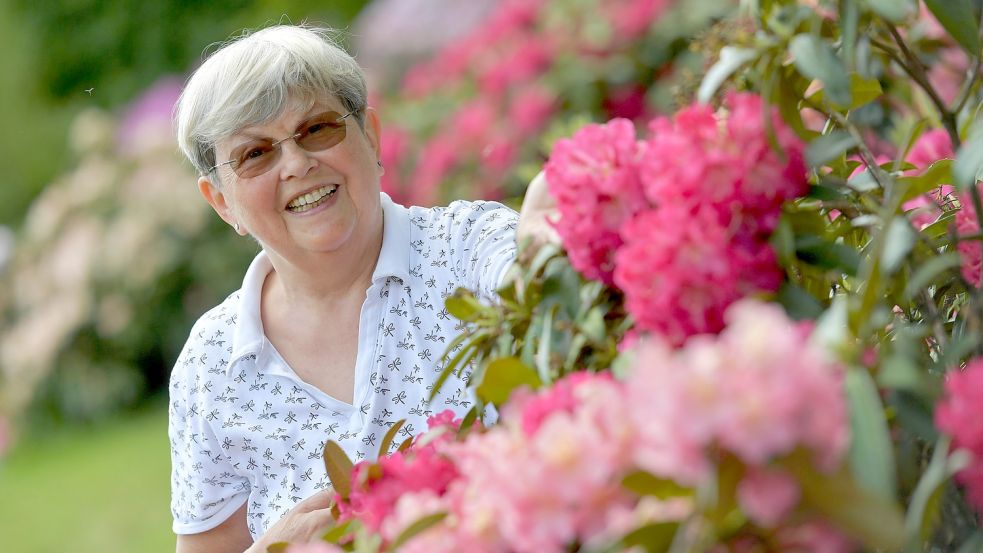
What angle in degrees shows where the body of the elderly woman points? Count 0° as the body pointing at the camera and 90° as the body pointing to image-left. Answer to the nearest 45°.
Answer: approximately 0°

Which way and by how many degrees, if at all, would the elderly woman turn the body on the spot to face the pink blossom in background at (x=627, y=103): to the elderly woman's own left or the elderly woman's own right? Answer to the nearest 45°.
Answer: approximately 135° to the elderly woman's own left

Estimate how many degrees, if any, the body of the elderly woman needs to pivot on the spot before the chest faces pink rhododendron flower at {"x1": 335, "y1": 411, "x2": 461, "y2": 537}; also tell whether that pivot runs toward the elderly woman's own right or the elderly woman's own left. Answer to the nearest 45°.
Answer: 0° — they already face it

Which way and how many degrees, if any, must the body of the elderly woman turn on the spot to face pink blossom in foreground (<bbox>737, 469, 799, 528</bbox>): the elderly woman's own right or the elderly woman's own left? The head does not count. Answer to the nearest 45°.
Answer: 0° — they already face it

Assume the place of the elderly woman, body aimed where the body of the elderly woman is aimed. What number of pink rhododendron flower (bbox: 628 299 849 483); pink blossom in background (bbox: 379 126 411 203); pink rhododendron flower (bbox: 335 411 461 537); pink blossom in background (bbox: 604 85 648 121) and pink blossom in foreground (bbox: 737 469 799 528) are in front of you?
3

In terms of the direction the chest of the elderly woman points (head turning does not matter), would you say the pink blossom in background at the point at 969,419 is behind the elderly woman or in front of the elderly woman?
in front

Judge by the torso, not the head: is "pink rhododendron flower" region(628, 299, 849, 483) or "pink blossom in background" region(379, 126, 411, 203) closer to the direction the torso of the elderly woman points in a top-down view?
the pink rhododendron flower

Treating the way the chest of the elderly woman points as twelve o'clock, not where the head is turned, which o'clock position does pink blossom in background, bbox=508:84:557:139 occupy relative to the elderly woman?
The pink blossom in background is roughly at 7 o'clock from the elderly woman.

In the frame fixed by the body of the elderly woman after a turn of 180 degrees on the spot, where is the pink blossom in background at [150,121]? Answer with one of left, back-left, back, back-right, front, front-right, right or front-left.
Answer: front

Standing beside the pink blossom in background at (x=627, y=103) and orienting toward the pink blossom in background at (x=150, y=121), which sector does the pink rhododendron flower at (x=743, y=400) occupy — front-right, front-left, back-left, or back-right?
back-left

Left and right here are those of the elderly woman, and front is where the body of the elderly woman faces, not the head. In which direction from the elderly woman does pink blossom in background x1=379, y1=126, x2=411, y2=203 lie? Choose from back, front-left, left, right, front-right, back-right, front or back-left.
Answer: back

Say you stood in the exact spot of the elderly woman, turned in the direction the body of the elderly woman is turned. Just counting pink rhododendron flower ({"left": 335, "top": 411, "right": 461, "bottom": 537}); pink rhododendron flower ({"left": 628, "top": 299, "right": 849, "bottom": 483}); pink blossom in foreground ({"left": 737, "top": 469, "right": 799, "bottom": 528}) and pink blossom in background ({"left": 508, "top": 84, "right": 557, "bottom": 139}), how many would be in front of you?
3
